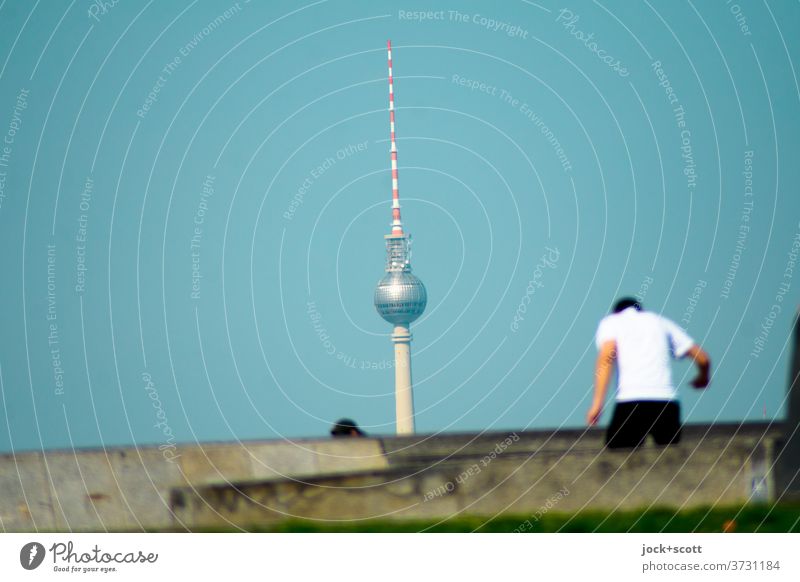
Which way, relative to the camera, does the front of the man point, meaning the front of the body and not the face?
away from the camera
